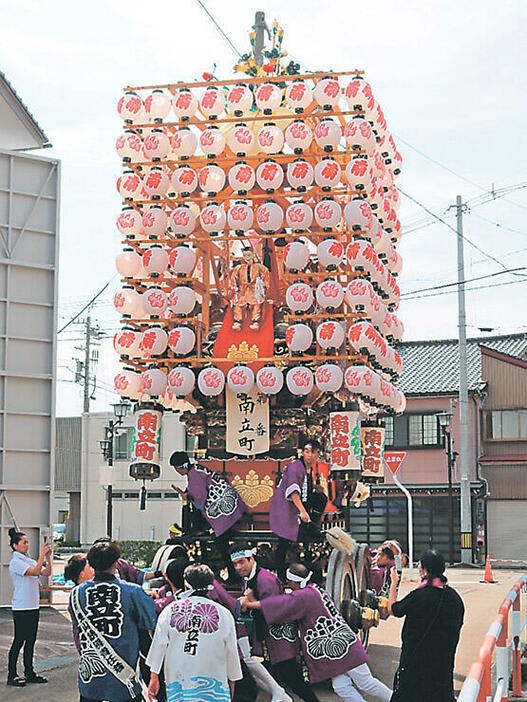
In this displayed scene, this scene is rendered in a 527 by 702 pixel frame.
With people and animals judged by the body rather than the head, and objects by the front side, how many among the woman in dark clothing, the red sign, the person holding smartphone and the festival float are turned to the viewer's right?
1

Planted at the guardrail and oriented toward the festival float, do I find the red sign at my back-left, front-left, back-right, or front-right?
front-right

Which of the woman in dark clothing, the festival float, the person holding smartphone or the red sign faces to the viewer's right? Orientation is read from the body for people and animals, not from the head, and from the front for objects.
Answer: the person holding smartphone

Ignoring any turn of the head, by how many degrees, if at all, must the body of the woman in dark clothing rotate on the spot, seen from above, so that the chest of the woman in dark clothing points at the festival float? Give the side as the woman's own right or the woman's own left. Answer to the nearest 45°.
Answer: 0° — they already face it

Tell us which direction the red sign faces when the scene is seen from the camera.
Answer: facing the viewer

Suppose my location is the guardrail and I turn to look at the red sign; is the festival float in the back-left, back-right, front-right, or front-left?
front-left

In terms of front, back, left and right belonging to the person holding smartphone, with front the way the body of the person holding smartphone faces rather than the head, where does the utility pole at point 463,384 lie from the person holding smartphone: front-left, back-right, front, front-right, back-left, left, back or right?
front-left

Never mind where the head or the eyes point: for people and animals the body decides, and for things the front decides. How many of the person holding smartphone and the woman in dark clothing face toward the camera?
0

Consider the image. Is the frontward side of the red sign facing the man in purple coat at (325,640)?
yes

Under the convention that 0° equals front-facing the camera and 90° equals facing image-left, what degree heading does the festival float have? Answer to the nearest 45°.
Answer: approximately 0°

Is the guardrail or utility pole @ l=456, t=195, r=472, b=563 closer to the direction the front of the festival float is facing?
the guardrail

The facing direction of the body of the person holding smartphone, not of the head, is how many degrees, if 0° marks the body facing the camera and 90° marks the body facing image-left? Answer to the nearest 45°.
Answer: approximately 270°

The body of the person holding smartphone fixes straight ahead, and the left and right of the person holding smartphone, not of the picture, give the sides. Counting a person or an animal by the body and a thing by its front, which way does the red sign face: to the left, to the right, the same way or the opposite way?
to the right

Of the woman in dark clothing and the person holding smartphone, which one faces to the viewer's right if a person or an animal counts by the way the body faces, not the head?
the person holding smartphone
